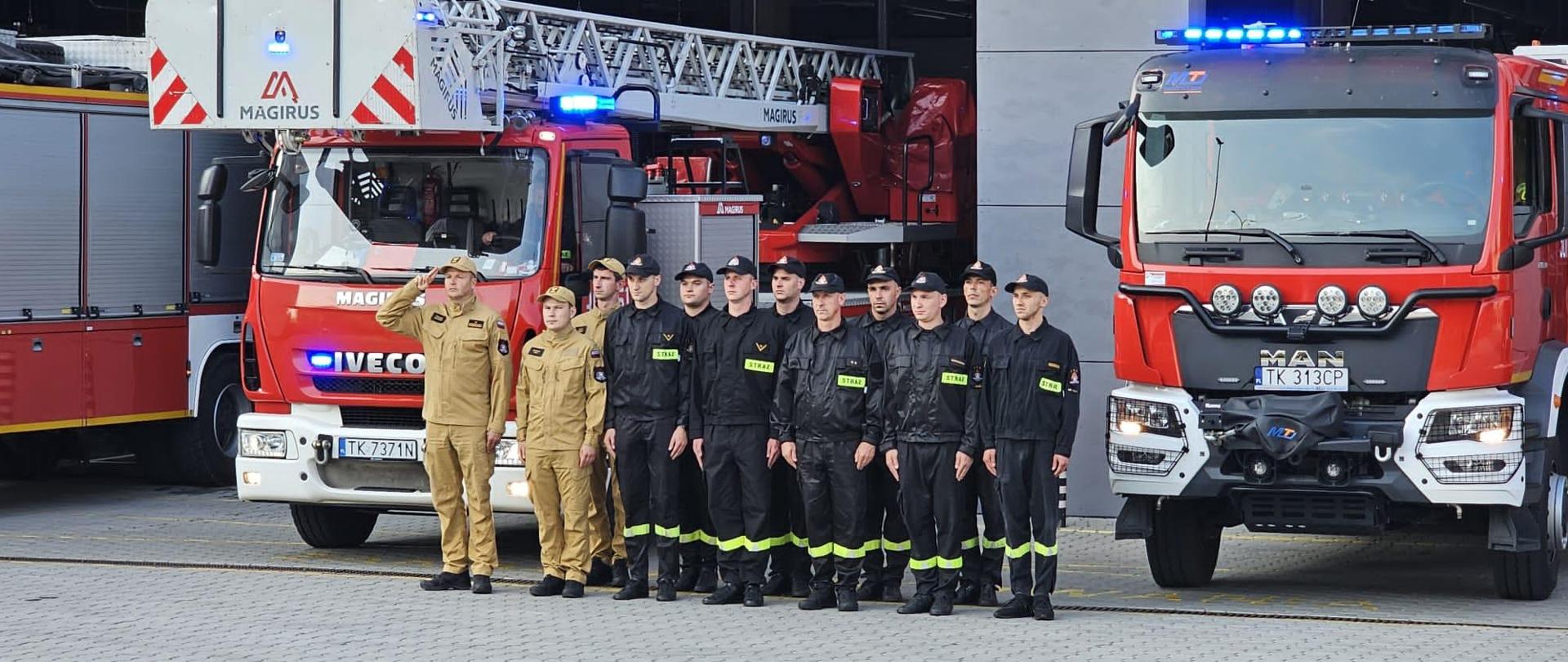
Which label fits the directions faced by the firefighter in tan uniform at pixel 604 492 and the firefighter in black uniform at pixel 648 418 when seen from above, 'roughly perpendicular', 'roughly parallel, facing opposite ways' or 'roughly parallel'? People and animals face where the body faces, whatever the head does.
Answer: roughly parallel

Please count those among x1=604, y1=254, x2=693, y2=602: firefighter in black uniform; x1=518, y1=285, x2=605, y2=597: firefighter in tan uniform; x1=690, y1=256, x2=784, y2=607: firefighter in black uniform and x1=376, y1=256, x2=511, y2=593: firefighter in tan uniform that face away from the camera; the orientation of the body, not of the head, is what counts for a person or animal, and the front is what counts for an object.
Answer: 0

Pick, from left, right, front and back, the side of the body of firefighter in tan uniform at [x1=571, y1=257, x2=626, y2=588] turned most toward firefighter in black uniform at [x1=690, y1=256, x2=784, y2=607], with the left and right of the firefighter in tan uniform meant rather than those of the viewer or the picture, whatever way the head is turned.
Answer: left

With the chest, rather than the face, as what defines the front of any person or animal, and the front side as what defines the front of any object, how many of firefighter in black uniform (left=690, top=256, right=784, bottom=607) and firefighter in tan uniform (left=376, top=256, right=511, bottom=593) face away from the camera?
0

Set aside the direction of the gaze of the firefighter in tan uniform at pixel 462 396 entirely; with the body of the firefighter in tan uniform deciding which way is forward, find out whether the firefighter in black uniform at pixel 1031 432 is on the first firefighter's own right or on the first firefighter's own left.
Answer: on the first firefighter's own left

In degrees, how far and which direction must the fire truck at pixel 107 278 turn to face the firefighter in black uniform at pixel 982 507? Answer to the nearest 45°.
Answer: approximately 90° to its left

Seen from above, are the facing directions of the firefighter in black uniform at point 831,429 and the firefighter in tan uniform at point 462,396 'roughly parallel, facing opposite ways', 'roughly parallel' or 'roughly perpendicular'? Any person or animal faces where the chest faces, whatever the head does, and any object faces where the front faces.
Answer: roughly parallel

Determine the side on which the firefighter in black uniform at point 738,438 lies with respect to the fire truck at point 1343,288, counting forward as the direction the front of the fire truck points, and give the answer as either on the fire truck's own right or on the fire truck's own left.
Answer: on the fire truck's own right

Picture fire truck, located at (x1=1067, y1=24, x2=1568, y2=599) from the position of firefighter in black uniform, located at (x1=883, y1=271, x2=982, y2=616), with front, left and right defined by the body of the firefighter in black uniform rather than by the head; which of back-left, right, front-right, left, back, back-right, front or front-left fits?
back-left

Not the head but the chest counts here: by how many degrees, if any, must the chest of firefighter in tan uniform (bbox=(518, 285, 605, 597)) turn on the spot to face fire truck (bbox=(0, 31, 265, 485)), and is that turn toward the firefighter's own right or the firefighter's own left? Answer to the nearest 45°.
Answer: approximately 90° to the firefighter's own right

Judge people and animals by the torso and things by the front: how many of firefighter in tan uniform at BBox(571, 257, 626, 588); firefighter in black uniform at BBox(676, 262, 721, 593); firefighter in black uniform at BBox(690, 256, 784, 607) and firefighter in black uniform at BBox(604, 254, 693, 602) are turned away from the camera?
0

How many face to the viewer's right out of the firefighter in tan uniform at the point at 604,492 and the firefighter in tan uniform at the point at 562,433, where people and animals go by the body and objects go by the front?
0

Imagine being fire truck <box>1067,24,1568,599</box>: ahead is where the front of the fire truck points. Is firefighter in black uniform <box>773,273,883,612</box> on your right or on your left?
on your right

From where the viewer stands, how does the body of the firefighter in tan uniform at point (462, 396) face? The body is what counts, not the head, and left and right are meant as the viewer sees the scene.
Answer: facing the viewer and to the left of the viewer

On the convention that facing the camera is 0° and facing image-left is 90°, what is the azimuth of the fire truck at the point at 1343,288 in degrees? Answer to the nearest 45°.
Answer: approximately 0°
